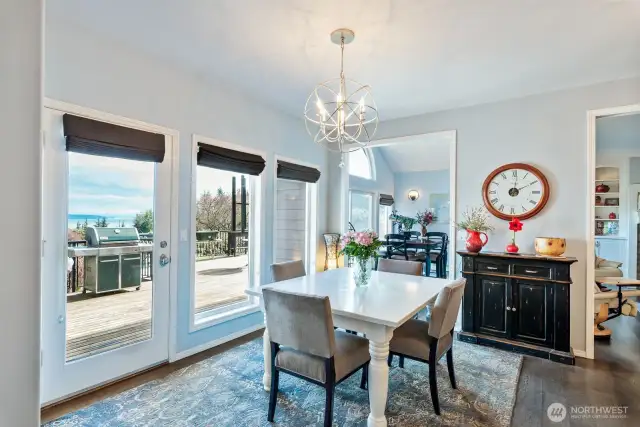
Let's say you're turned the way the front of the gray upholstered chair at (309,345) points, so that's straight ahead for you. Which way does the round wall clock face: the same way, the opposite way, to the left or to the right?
the opposite way

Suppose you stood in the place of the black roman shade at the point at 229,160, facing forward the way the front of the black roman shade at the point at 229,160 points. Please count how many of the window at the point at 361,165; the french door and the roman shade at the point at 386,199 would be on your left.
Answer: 2

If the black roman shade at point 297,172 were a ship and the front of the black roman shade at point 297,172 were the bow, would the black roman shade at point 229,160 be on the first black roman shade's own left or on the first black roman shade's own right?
on the first black roman shade's own right

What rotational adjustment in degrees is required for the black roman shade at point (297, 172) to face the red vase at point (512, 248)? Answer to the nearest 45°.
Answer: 0° — it already faces it

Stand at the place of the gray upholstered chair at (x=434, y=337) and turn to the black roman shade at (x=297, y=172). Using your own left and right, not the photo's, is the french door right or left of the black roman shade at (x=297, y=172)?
left

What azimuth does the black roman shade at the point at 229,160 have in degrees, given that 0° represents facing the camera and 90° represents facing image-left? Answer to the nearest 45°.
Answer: approximately 315°

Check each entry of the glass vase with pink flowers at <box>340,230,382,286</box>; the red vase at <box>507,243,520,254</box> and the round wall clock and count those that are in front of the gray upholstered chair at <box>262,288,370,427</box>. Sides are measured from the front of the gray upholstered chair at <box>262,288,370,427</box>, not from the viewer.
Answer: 3

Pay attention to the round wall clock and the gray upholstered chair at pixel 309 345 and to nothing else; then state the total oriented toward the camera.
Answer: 1

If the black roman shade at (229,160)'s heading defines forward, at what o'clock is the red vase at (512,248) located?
The red vase is roughly at 11 o'clock from the black roman shade.

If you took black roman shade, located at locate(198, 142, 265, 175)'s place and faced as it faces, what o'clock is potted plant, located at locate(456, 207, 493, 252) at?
The potted plant is roughly at 11 o'clock from the black roman shade.

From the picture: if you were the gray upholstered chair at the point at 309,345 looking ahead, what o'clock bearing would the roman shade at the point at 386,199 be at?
The roman shade is roughly at 11 o'clock from the gray upholstered chair.

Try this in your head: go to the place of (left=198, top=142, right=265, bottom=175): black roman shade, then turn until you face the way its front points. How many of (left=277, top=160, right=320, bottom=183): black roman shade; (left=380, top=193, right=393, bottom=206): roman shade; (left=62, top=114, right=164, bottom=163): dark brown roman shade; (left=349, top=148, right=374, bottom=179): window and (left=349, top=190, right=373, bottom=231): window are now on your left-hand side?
4

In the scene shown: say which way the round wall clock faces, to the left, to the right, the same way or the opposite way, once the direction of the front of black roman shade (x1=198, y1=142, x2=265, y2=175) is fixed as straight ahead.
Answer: to the right

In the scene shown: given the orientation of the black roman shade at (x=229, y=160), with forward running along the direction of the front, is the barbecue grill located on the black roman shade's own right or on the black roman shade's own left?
on the black roman shade's own right

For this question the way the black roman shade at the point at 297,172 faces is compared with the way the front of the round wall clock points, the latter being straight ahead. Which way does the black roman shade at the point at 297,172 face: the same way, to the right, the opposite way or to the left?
to the left
